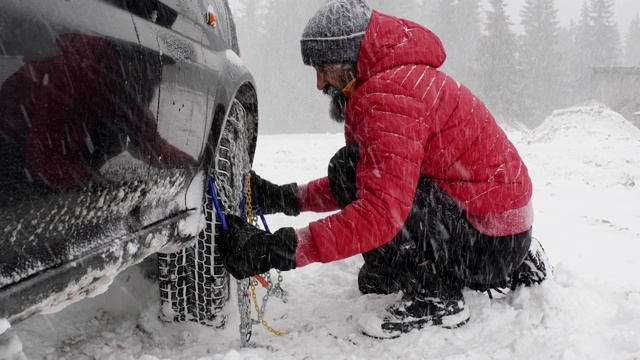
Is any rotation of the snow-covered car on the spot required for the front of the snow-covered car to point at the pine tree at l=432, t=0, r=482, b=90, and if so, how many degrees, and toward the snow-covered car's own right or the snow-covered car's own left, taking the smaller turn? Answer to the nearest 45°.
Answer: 0° — it already faces it

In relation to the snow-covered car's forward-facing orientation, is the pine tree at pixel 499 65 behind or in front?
in front

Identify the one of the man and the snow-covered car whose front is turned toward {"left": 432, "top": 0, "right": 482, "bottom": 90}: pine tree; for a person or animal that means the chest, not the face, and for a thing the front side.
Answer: the snow-covered car

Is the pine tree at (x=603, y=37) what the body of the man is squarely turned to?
no

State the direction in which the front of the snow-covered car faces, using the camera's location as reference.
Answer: facing away from the viewer and to the right of the viewer

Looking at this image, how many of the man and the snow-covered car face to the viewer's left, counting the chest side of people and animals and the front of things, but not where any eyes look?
1

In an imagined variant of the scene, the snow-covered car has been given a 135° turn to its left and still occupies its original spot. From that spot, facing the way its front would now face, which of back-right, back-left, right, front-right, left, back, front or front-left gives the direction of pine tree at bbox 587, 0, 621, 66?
back-right

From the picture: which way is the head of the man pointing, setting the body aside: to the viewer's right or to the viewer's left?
to the viewer's left

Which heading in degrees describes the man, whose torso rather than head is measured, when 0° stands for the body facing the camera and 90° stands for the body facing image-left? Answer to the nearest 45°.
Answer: approximately 90°

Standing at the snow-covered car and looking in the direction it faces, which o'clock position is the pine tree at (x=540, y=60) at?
The pine tree is roughly at 12 o'clock from the snow-covered car.

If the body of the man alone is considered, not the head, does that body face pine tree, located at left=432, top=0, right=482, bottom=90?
no

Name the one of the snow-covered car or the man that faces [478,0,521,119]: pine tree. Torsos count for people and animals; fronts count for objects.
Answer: the snow-covered car

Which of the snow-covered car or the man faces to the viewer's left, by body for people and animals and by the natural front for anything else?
the man
